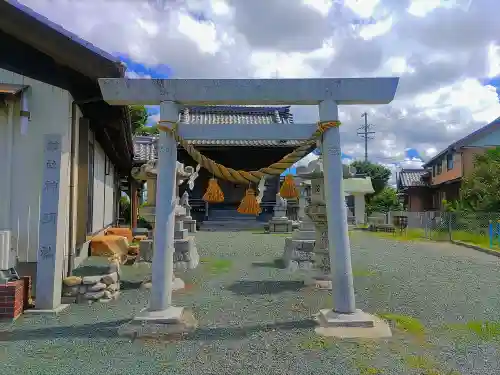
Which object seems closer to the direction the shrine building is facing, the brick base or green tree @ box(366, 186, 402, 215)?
the brick base

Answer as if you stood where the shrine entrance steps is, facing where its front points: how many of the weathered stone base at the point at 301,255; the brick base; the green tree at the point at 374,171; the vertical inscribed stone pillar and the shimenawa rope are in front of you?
4

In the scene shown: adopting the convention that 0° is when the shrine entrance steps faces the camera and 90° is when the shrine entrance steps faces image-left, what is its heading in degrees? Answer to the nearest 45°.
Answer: approximately 0°

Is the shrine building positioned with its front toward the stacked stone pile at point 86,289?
yes

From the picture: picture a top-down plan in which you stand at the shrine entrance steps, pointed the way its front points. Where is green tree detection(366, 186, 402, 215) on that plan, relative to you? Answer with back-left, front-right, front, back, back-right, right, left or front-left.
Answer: back-left

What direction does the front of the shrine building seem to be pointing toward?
toward the camera

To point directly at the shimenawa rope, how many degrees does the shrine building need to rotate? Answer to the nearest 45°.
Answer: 0° — it already faces it

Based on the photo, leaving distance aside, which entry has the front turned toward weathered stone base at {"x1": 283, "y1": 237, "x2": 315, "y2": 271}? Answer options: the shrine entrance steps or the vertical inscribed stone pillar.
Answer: the shrine entrance steps

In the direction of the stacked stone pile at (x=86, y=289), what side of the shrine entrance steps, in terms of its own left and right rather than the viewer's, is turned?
front

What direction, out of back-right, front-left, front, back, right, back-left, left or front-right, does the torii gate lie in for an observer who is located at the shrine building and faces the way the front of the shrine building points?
front

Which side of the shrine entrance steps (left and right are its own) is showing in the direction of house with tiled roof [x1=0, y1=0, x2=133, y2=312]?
front

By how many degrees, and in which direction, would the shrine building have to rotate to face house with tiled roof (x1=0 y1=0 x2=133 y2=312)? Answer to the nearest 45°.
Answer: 0° — it already faces it
